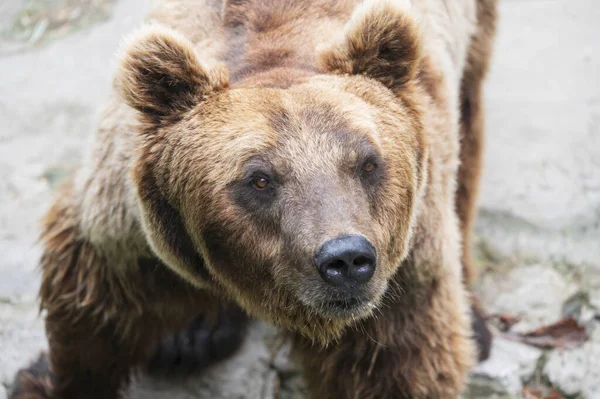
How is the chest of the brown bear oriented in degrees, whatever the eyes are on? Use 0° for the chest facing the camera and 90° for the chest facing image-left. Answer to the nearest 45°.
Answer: approximately 0°

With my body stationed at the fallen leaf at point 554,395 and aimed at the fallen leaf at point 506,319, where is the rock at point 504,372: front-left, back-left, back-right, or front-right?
front-left

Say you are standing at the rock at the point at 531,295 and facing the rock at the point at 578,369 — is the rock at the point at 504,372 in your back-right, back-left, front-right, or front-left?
front-right
